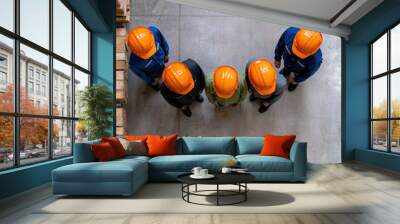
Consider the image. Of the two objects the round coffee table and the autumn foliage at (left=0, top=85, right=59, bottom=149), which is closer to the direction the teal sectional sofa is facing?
the round coffee table

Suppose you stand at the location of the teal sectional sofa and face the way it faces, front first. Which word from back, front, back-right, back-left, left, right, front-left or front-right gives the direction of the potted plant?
back-right

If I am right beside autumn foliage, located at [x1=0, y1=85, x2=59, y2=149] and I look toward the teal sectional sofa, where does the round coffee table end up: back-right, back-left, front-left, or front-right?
front-right

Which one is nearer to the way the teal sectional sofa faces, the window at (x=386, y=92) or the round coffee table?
the round coffee table

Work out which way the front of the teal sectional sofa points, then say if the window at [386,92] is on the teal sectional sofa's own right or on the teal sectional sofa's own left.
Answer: on the teal sectional sofa's own left

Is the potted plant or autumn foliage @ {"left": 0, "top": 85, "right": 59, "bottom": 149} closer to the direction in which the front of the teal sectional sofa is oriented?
the autumn foliage

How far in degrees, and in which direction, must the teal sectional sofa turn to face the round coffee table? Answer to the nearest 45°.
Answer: approximately 45° to its left

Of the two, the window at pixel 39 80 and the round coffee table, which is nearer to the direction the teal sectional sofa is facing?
the round coffee table

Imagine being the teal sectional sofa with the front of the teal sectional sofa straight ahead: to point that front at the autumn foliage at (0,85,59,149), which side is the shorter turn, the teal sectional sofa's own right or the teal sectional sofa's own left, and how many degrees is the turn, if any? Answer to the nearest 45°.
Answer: approximately 90° to the teal sectional sofa's own right

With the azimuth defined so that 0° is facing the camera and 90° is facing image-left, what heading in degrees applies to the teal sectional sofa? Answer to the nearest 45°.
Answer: approximately 0°

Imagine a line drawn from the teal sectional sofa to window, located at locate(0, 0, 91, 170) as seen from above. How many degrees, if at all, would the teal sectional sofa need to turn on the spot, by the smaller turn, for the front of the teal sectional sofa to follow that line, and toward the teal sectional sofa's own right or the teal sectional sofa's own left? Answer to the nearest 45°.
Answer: approximately 90° to the teal sectional sofa's own right
